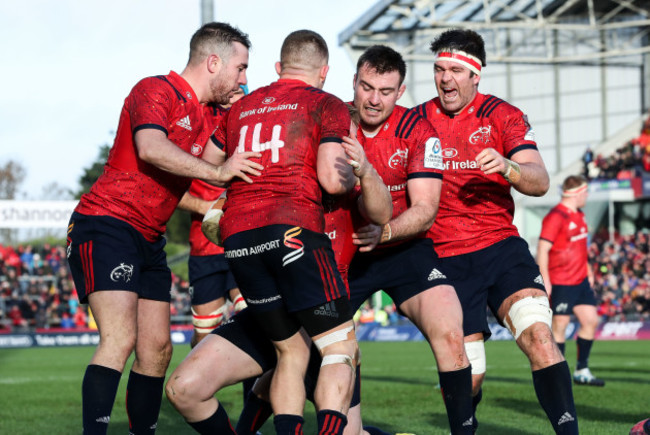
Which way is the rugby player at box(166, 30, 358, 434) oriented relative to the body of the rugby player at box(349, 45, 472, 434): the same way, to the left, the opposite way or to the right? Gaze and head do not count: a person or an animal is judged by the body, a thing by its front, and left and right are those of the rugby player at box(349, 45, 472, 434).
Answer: the opposite way

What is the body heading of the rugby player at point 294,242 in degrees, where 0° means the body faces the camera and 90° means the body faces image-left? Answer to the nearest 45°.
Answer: approximately 225°

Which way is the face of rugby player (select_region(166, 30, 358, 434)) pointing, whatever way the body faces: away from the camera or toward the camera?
away from the camera
